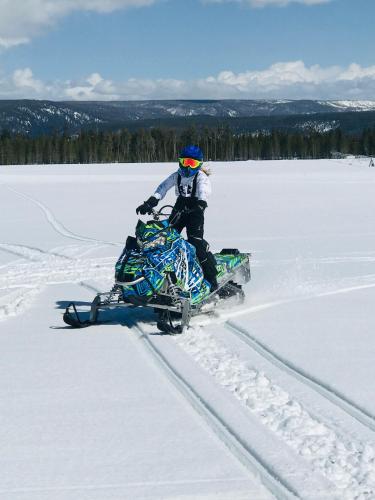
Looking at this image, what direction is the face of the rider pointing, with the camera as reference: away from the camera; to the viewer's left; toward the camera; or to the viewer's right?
toward the camera

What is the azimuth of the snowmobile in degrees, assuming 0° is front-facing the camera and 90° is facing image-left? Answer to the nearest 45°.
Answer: approximately 45°
